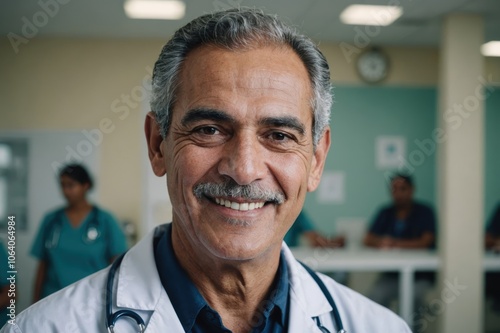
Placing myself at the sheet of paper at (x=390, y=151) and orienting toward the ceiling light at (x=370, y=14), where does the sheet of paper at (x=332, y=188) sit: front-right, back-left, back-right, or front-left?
front-right

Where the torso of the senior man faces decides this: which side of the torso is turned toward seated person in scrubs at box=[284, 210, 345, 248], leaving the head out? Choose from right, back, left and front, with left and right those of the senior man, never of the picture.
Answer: back

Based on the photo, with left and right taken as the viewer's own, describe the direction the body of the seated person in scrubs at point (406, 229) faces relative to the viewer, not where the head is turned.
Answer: facing the viewer

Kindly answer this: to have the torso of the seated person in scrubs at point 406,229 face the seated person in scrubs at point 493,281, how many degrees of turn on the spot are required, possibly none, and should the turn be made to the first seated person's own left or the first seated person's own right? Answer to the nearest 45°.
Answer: approximately 135° to the first seated person's own left

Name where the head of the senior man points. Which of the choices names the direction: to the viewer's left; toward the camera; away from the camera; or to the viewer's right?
toward the camera

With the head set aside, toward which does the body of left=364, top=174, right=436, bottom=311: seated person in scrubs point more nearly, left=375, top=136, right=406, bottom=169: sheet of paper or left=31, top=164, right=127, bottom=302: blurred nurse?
the blurred nurse

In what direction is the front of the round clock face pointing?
toward the camera

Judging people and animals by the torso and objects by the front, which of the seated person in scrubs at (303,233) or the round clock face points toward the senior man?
the round clock face

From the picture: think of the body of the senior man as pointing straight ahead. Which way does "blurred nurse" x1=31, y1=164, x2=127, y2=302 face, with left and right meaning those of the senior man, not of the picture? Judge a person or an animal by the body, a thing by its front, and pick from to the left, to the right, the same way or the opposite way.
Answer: the same way

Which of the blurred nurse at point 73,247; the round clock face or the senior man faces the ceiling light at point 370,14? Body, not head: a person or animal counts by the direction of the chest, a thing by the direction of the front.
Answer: the round clock face
